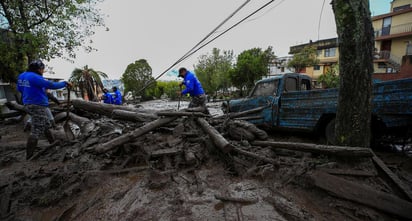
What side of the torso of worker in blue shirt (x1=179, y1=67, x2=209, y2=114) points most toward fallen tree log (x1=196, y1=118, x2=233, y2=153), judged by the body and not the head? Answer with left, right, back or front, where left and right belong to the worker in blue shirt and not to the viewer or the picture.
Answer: left

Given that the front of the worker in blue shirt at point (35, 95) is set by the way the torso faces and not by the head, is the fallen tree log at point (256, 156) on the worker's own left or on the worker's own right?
on the worker's own right

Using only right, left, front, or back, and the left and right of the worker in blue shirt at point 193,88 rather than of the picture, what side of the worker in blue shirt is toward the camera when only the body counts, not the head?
left

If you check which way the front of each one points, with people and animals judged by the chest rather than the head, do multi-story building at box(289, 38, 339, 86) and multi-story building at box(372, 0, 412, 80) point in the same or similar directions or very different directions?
same or similar directions

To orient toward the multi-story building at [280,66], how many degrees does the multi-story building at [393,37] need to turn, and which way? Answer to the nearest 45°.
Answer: approximately 45° to its right

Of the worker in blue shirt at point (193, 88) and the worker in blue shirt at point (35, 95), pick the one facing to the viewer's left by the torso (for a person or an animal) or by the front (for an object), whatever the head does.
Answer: the worker in blue shirt at point (193, 88)

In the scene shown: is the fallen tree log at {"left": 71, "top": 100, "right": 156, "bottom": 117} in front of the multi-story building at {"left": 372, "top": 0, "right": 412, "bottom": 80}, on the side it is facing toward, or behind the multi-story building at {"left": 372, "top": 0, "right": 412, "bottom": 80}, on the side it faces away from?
in front

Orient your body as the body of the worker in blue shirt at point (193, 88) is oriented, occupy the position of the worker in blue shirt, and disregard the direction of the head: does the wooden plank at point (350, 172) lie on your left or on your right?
on your left

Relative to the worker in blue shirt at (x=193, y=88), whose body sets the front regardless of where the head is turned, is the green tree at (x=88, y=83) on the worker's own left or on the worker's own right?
on the worker's own right

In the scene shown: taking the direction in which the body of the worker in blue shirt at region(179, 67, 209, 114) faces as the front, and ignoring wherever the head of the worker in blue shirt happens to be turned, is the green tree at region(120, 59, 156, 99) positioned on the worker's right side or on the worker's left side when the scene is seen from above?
on the worker's right side

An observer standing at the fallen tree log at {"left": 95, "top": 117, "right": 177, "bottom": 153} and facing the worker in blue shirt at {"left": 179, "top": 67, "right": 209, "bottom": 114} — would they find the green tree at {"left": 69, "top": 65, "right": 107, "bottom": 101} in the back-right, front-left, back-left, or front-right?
front-left

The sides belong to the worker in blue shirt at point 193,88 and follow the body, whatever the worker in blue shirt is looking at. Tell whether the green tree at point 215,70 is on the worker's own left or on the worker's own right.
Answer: on the worker's own right

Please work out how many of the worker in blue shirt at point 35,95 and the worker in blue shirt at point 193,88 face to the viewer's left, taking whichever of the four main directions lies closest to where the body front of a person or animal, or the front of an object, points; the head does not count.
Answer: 1

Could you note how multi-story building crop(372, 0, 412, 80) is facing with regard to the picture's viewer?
facing the viewer and to the left of the viewer

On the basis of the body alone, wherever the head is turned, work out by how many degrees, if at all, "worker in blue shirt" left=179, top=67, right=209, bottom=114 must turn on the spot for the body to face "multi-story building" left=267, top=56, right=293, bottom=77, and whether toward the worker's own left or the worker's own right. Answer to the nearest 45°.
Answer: approximately 135° to the worker's own right

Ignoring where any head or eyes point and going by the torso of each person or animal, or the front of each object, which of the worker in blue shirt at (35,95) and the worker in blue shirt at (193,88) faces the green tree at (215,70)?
the worker in blue shirt at (35,95)
